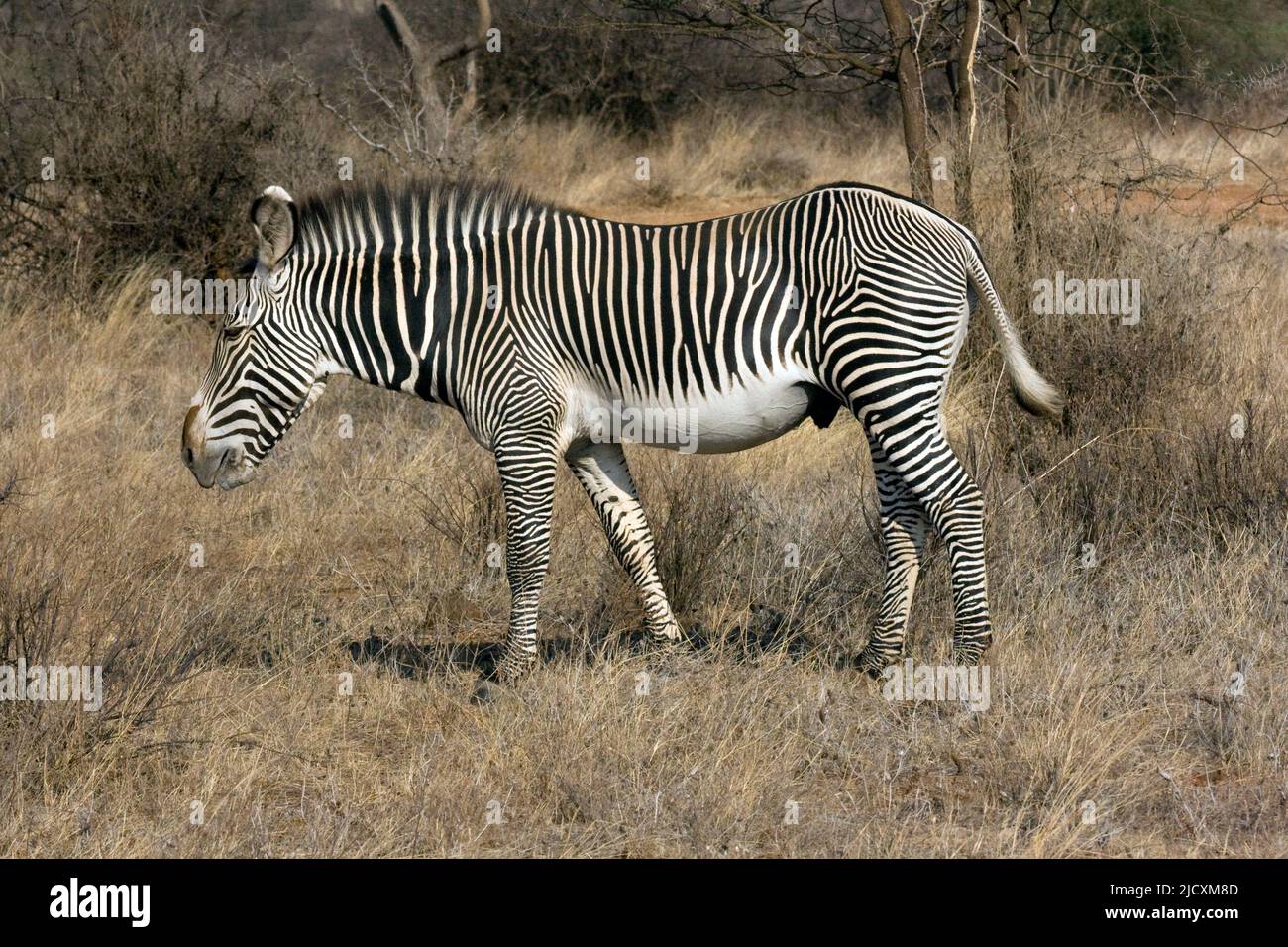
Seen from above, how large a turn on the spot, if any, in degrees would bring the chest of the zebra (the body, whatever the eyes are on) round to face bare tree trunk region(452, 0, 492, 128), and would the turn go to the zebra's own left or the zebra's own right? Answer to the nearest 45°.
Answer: approximately 90° to the zebra's own right

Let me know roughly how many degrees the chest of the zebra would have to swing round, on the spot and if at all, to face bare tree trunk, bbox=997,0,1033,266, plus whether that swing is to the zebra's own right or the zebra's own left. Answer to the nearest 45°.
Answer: approximately 135° to the zebra's own right

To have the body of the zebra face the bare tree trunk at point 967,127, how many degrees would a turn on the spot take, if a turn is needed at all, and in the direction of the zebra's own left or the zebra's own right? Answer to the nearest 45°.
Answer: approximately 135° to the zebra's own right

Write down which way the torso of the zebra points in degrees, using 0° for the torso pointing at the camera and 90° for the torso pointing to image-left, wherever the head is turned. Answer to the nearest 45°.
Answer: approximately 90°

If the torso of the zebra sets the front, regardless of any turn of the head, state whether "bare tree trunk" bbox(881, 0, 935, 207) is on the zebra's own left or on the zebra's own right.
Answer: on the zebra's own right
